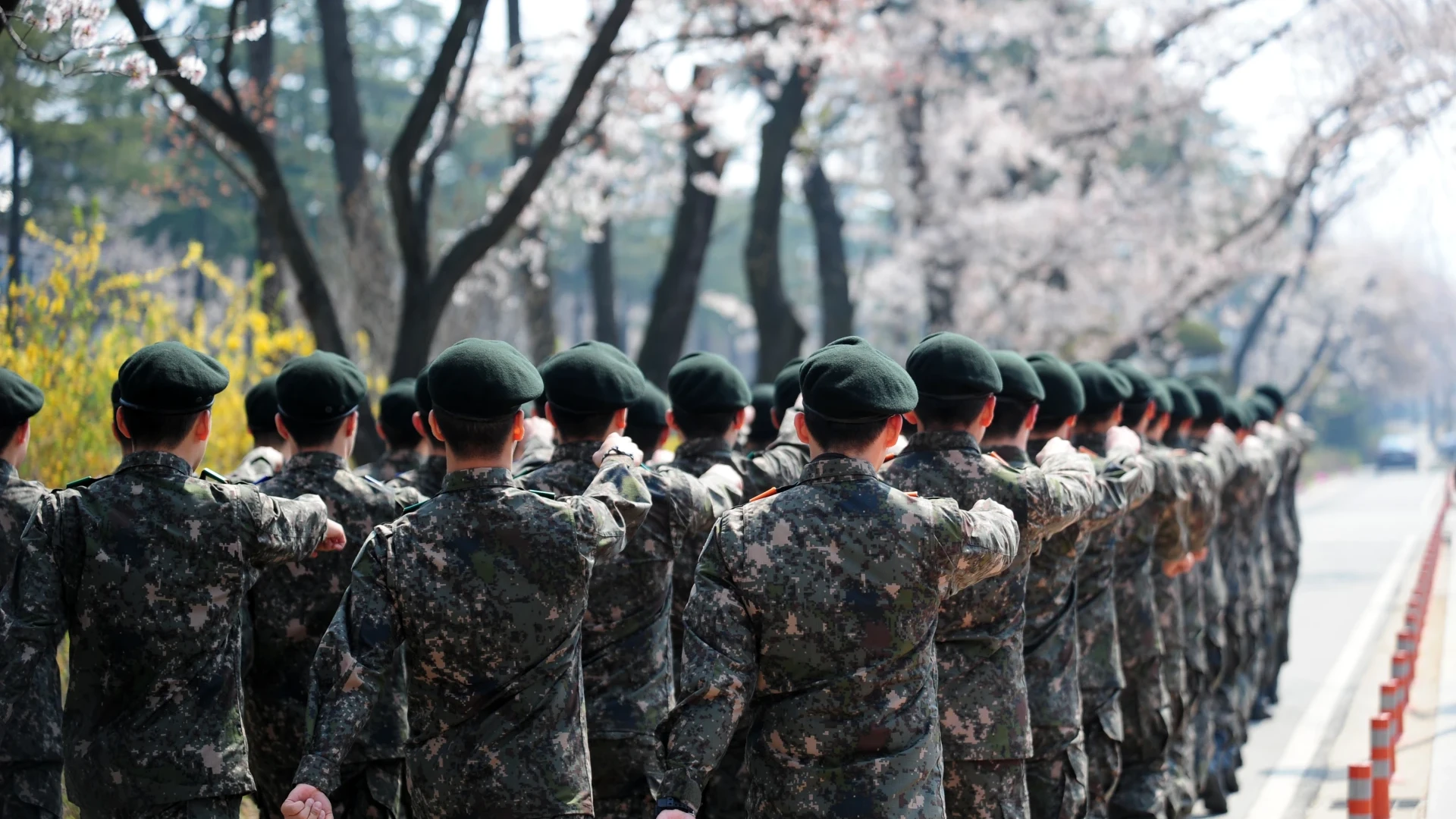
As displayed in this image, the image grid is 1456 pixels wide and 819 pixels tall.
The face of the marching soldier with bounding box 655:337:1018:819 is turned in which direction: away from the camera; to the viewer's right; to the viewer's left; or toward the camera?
away from the camera

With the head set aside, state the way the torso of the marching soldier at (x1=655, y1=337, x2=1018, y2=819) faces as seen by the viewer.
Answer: away from the camera

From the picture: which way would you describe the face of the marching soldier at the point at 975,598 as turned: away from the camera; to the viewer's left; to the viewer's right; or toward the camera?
away from the camera

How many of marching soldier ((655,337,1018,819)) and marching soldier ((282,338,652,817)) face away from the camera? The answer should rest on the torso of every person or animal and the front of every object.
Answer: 2

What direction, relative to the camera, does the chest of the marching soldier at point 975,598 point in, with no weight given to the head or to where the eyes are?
away from the camera

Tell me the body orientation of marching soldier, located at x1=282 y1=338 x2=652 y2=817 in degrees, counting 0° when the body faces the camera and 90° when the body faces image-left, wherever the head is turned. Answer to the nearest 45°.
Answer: approximately 180°

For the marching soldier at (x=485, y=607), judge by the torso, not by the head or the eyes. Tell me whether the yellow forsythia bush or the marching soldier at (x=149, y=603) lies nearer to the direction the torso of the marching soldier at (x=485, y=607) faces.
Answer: the yellow forsythia bush

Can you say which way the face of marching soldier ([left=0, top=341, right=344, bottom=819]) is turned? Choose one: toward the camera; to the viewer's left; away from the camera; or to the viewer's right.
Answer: away from the camera

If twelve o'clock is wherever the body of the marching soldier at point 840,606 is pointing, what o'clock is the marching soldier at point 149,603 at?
the marching soldier at point 149,603 is roughly at 9 o'clock from the marching soldier at point 840,606.

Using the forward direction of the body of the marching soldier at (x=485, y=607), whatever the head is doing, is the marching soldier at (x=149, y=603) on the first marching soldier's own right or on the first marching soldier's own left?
on the first marching soldier's own left

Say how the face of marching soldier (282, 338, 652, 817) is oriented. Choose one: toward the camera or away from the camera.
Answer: away from the camera
